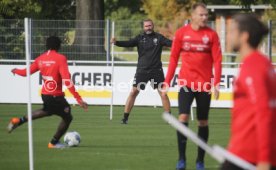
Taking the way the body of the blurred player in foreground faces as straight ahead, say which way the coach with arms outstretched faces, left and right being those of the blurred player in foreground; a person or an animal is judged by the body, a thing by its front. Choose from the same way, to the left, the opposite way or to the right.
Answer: to the left

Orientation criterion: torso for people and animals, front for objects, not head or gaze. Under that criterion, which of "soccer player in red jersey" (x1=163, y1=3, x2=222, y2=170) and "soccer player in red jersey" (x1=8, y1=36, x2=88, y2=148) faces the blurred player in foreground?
"soccer player in red jersey" (x1=163, y1=3, x2=222, y2=170)

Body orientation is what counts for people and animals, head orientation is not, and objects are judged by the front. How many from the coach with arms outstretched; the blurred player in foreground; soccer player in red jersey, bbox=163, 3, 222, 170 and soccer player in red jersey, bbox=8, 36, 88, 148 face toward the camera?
2

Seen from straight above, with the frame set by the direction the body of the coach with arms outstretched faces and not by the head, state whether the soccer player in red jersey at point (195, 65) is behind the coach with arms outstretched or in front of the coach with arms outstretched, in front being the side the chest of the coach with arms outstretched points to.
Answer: in front

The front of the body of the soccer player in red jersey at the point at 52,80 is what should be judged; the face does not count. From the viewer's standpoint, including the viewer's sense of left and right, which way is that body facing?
facing away from the viewer and to the right of the viewer

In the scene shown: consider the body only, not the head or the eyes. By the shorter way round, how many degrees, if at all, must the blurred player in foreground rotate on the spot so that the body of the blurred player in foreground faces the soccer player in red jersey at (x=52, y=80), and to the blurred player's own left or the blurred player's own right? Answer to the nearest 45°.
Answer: approximately 45° to the blurred player's own right

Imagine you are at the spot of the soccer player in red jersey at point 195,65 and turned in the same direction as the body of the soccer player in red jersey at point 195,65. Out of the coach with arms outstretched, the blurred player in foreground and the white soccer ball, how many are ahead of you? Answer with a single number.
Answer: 1

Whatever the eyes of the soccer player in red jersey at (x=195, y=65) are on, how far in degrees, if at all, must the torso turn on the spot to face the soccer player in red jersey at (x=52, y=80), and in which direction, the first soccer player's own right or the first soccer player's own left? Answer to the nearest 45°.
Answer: approximately 135° to the first soccer player's own right

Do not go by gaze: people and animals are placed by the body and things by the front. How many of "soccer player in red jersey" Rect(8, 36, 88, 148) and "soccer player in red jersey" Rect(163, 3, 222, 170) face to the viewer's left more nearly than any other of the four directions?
0

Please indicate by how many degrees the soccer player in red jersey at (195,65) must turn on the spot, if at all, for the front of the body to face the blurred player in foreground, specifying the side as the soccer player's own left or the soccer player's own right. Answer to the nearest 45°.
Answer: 0° — they already face them

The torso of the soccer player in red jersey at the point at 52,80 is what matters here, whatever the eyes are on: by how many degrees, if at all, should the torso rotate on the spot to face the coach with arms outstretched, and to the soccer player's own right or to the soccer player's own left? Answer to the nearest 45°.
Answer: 0° — they already face them

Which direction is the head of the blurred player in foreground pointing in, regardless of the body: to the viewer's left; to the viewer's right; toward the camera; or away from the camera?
to the viewer's left

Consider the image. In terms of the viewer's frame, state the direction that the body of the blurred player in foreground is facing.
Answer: to the viewer's left
